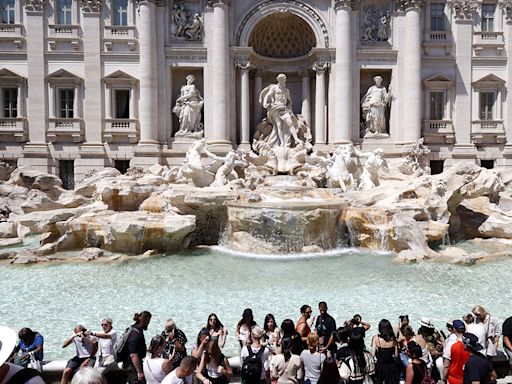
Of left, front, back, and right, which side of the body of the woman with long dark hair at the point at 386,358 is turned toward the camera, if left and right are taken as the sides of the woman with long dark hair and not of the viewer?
back

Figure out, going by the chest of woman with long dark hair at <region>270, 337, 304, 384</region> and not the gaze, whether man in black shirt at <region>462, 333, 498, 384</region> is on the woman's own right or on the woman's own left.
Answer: on the woman's own right

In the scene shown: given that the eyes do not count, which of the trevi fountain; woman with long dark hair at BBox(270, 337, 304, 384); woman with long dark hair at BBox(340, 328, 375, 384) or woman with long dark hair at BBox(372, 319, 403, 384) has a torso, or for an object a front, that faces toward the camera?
the trevi fountain

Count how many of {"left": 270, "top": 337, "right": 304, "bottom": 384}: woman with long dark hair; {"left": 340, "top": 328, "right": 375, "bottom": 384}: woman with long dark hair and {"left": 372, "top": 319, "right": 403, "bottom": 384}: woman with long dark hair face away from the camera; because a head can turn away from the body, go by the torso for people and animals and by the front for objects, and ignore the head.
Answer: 3

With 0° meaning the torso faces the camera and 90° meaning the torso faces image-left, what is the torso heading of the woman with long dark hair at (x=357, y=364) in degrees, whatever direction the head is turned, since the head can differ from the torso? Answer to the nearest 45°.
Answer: approximately 180°

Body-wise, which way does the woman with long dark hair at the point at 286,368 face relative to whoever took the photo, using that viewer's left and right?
facing away from the viewer

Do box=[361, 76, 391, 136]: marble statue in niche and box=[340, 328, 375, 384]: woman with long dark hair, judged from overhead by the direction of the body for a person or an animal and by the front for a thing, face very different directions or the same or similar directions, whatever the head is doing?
very different directions

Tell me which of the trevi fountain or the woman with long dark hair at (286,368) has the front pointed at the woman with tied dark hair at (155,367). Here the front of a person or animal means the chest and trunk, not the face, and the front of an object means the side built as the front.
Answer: the trevi fountain

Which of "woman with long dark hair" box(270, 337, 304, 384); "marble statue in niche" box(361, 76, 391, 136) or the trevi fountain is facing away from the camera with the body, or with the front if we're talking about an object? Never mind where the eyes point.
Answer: the woman with long dark hair

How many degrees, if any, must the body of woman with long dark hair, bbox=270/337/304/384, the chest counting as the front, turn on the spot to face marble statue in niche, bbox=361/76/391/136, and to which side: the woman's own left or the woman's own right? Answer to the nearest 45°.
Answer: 0° — they already face it

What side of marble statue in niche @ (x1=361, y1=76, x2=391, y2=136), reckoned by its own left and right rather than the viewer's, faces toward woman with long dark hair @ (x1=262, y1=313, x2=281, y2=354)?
front

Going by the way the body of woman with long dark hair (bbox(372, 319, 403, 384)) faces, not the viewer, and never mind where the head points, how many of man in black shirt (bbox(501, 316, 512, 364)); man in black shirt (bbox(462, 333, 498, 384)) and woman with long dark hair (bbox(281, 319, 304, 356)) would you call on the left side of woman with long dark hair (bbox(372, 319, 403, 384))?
1

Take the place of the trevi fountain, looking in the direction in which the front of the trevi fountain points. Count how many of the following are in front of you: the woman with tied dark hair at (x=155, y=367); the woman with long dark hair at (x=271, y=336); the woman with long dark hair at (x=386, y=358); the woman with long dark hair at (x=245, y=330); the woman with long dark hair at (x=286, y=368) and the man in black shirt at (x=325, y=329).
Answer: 6

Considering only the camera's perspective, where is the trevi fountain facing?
facing the viewer

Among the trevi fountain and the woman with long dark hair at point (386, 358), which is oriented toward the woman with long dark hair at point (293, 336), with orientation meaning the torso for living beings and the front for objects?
the trevi fountain

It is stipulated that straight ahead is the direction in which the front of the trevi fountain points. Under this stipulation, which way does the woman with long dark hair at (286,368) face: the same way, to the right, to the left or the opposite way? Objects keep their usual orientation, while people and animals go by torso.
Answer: the opposite way

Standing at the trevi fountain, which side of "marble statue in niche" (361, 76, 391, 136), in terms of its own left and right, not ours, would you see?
front
